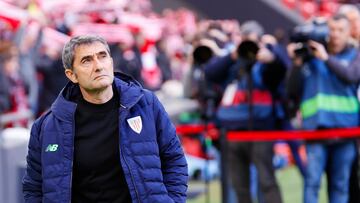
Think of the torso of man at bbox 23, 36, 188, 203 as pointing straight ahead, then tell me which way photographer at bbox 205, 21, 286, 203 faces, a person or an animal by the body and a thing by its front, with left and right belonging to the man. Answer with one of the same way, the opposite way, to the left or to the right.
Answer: the same way

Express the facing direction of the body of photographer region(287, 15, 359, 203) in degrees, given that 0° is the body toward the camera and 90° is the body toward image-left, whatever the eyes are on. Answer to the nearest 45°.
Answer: approximately 45°

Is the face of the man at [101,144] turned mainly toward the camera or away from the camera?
toward the camera

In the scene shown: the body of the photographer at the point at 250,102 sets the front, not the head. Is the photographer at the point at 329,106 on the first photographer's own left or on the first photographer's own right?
on the first photographer's own left

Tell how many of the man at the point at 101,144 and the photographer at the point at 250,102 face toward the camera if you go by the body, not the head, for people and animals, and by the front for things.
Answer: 2

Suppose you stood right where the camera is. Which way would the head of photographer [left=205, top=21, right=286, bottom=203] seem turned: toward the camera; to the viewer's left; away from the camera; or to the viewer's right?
toward the camera

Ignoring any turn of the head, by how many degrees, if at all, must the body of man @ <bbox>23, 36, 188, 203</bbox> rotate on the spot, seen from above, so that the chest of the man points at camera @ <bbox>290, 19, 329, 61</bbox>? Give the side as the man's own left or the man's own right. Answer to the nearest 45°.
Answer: approximately 135° to the man's own left

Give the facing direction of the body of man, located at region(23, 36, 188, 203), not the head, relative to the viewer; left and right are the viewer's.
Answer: facing the viewer
